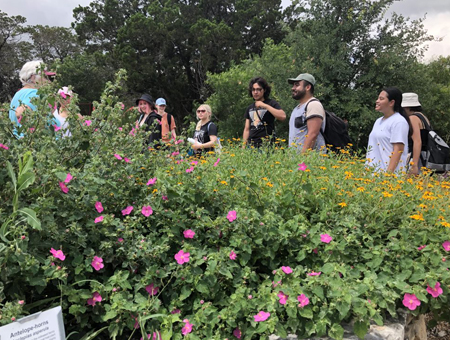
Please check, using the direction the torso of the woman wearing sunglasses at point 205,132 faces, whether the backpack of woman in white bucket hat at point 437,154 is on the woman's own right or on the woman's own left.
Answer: on the woman's own left

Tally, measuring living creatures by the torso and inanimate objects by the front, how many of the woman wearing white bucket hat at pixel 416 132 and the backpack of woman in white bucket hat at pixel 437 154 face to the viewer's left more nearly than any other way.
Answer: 1

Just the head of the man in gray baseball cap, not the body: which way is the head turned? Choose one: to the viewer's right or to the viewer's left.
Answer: to the viewer's left

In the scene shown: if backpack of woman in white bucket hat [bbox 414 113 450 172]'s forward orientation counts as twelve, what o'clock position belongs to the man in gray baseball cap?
The man in gray baseball cap is roughly at 5 o'clock from the backpack of woman in white bucket hat.

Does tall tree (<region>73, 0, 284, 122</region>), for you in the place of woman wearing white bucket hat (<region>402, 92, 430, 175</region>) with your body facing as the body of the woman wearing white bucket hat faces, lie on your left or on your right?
on your right

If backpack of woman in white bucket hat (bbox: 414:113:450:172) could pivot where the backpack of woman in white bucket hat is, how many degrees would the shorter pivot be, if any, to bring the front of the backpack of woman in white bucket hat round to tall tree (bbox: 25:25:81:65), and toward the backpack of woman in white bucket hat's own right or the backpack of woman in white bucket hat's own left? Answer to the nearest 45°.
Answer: approximately 135° to the backpack of woman in white bucket hat's own left

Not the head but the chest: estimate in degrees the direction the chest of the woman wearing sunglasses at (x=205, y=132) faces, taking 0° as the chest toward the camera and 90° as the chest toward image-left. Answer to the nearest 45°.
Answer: approximately 45°

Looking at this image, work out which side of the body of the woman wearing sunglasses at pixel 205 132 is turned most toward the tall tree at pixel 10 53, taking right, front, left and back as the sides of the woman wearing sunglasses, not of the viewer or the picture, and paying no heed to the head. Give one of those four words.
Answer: right

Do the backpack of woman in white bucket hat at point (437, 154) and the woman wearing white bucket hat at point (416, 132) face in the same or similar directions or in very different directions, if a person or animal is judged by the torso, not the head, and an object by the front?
very different directions

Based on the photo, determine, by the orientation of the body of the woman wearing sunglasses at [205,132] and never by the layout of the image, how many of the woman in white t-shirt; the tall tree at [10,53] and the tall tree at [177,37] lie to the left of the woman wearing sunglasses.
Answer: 1

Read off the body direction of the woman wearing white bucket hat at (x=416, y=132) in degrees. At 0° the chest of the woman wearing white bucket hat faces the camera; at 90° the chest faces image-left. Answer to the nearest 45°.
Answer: approximately 90°

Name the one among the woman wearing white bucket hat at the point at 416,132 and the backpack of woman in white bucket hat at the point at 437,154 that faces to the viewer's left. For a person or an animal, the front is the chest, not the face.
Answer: the woman wearing white bucket hat

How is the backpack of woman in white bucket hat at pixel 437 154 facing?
to the viewer's right

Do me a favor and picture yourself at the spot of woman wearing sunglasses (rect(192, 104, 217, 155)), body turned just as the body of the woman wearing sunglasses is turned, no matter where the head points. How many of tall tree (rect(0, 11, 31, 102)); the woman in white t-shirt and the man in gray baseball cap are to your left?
2
